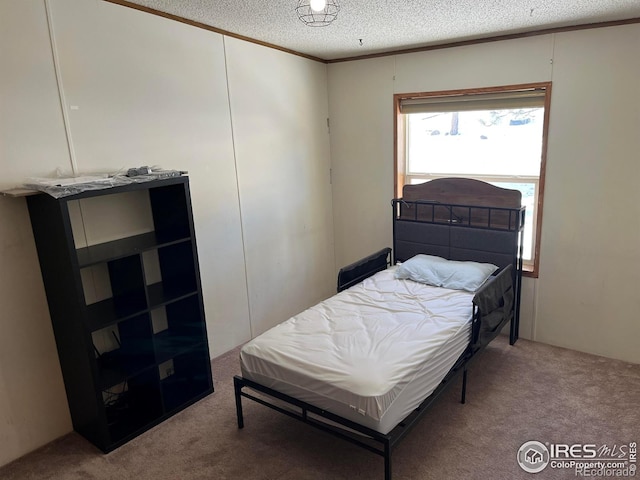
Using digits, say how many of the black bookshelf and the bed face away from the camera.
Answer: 0

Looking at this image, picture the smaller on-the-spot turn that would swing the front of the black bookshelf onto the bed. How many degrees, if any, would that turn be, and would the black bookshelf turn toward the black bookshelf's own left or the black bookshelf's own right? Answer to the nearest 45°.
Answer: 0° — it already faces it

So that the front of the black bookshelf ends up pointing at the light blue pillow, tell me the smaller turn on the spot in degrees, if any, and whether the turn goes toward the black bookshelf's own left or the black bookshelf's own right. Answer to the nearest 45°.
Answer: approximately 45° to the black bookshelf's own left

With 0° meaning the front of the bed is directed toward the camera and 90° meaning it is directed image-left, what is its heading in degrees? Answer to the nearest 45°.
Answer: approximately 45°

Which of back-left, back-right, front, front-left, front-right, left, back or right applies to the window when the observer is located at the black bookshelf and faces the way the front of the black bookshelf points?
front-left

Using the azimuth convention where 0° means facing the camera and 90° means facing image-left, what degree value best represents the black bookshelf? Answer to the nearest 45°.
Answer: approximately 315°
